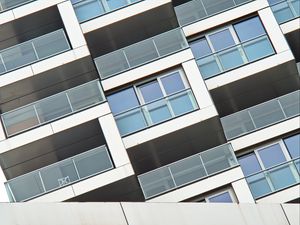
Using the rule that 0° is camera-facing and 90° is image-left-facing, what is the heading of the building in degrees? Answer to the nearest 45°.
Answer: approximately 0°
